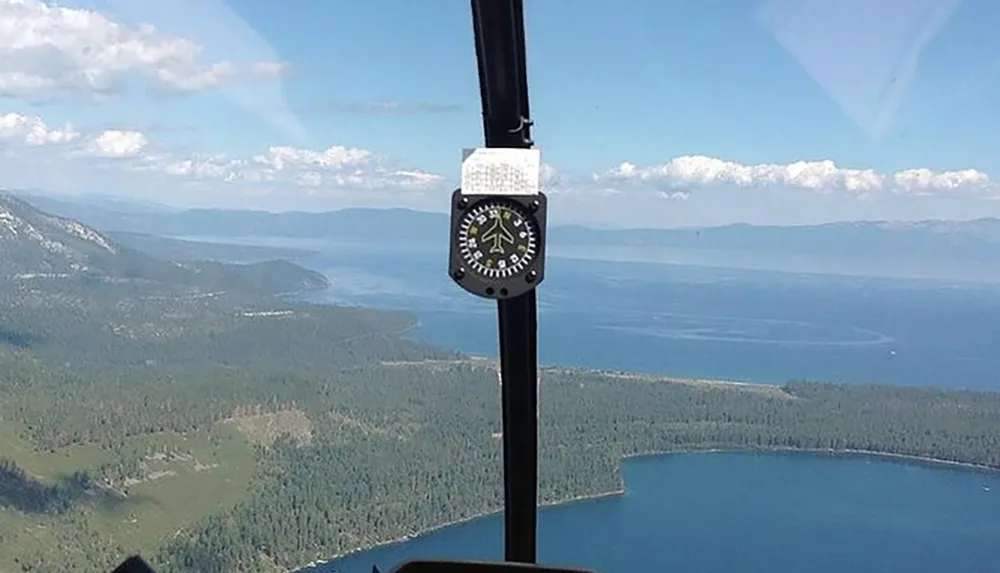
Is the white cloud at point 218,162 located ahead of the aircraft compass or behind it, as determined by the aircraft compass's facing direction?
behind

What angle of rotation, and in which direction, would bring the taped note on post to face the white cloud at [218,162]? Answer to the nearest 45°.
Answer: approximately 135° to its right

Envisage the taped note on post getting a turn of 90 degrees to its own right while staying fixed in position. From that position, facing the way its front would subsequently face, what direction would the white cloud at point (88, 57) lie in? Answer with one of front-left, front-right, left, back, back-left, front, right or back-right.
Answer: front-right

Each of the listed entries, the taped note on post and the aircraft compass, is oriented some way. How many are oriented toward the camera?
2

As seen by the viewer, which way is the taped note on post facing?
toward the camera

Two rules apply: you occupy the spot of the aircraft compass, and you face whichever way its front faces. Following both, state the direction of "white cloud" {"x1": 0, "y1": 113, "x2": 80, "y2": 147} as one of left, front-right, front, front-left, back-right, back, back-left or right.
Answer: back-right

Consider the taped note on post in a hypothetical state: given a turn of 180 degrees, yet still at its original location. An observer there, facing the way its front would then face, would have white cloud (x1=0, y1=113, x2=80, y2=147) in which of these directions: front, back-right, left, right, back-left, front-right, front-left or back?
front-left

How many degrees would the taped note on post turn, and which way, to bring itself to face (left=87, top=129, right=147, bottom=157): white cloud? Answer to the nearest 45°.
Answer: approximately 135° to its right

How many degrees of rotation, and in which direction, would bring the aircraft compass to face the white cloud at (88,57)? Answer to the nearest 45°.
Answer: approximately 135° to its right

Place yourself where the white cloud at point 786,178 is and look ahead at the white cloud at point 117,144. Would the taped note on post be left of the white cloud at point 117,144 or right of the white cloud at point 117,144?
left

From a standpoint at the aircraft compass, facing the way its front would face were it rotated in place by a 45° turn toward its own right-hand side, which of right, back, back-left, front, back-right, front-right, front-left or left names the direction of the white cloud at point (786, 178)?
back

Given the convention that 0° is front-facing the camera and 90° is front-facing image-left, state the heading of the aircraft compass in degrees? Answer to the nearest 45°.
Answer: approximately 0°
